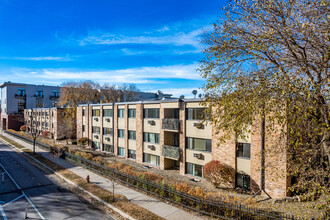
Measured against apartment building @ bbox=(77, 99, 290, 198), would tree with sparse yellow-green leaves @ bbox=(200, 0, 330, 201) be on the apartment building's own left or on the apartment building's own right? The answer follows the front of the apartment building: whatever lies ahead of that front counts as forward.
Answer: on the apartment building's own left

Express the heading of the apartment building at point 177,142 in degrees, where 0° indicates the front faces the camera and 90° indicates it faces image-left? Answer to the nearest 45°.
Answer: approximately 45°
